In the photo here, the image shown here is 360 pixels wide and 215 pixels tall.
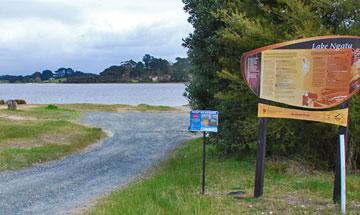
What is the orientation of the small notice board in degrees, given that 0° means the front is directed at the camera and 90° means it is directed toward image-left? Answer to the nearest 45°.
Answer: approximately 0°

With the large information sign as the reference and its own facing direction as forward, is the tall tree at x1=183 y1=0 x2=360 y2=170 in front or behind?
behind

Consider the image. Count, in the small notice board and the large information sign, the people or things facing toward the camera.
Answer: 2

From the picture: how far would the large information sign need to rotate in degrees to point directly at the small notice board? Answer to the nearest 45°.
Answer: approximately 90° to its right

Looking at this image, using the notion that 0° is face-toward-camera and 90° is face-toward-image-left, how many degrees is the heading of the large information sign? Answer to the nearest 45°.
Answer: approximately 0°

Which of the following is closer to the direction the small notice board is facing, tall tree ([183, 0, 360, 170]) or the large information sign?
the large information sign

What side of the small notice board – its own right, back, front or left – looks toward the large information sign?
left

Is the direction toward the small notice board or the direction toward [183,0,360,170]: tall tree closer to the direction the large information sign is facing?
the small notice board
